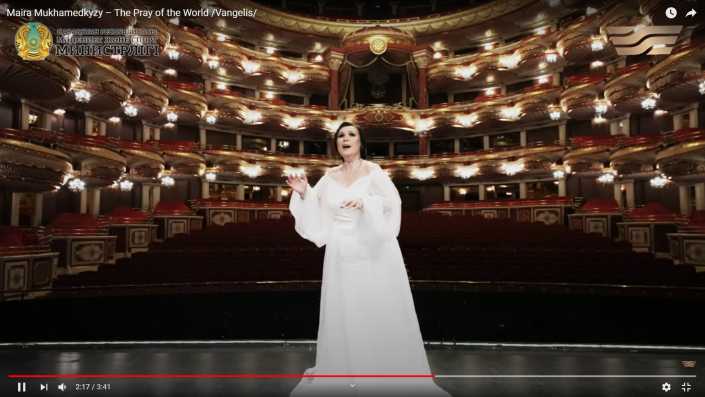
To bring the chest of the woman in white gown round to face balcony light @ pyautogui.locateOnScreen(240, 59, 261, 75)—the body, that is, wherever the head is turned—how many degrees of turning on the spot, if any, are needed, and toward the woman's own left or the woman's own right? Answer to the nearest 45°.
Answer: approximately 135° to the woman's own right

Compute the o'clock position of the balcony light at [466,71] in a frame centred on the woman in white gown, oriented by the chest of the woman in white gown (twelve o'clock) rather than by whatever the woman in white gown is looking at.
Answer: The balcony light is roughly at 5 o'clock from the woman in white gown.

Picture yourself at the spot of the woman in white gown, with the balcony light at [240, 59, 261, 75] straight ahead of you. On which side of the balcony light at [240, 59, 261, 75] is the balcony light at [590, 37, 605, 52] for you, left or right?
right

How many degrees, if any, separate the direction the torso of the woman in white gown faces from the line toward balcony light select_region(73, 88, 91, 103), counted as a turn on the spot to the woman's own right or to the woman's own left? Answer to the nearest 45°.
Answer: approximately 90° to the woman's own right

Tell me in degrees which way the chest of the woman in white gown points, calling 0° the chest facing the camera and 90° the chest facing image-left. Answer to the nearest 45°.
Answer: approximately 45°

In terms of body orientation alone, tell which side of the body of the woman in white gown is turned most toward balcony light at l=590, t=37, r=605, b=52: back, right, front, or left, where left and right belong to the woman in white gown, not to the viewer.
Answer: back

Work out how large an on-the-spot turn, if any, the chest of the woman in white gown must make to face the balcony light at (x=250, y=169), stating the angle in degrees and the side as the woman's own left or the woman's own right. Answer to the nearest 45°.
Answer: approximately 135° to the woman's own right
